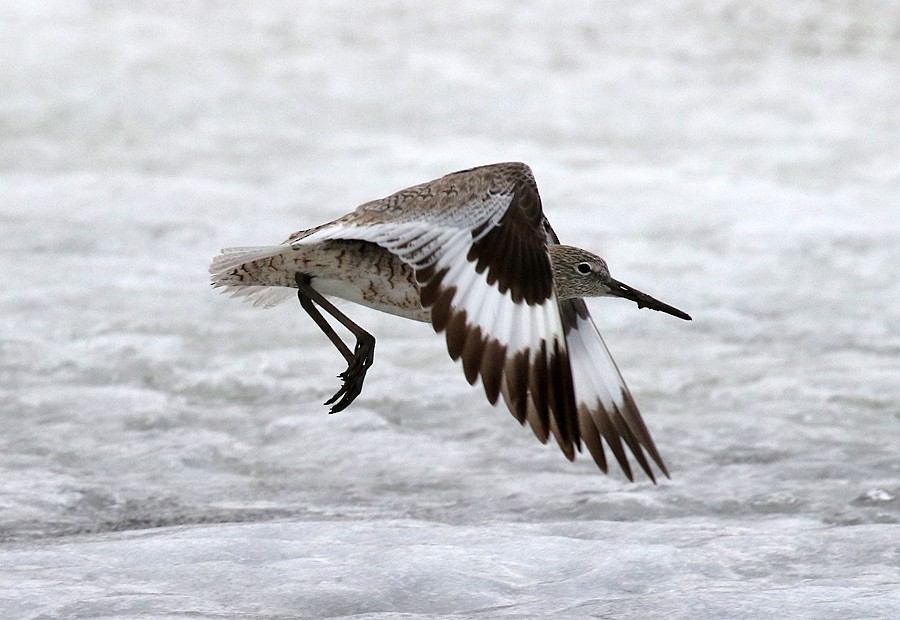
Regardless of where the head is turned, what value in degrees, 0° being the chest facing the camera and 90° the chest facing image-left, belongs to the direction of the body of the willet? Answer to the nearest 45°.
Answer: approximately 270°
